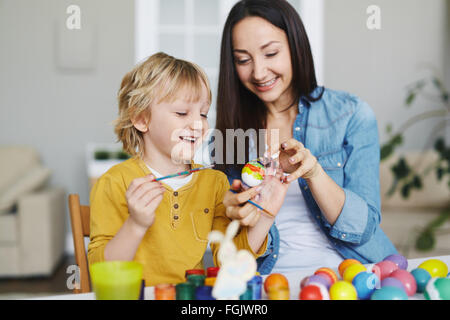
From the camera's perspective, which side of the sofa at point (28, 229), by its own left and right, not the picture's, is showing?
front

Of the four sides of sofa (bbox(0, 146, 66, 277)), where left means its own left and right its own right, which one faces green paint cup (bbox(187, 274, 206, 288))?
front

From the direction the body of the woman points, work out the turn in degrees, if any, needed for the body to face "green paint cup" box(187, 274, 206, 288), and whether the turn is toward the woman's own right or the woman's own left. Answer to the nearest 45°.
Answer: approximately 45° to the woman's own left

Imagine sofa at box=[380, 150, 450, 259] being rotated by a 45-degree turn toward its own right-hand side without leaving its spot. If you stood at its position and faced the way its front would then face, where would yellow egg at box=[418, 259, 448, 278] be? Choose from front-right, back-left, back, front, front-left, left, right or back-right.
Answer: front-left

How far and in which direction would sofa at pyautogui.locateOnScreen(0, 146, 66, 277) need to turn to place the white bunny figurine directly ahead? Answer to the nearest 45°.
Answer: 0° — it already faces it

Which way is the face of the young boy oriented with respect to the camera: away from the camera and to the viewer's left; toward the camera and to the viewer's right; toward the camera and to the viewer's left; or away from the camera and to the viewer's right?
toward the camera and to the viewer's right

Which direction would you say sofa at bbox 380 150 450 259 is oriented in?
toward the camera
